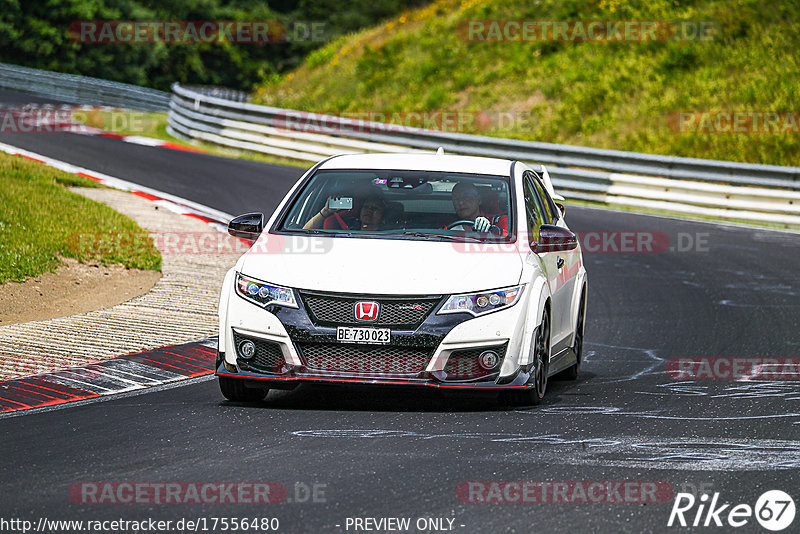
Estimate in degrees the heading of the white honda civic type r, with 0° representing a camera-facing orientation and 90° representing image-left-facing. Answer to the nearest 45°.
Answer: approximately 0°

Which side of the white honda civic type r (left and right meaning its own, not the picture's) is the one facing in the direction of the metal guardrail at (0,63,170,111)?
back

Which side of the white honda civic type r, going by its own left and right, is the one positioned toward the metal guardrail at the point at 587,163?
back

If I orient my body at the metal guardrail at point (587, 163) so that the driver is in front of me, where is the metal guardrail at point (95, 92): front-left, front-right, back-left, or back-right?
back-right
